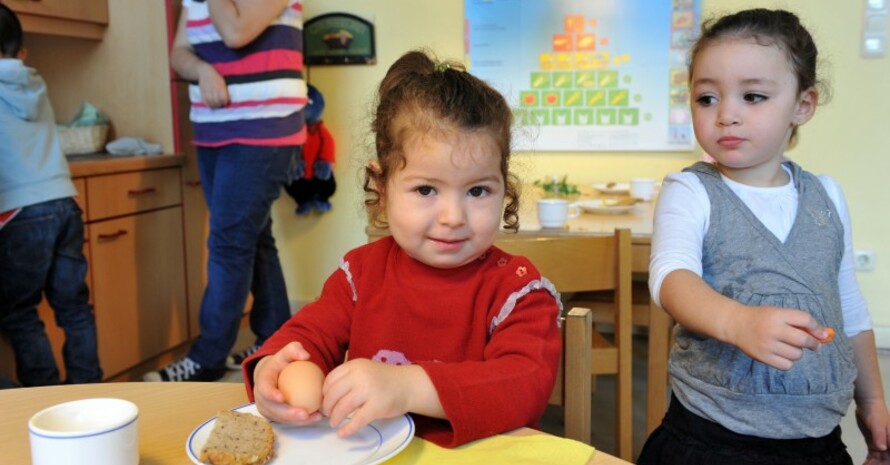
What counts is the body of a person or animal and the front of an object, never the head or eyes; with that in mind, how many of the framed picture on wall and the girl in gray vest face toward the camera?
2

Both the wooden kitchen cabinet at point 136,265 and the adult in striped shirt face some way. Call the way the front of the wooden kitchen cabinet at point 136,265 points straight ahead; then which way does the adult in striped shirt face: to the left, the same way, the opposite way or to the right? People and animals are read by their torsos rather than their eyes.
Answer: to the right

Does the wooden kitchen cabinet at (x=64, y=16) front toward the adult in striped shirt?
yes

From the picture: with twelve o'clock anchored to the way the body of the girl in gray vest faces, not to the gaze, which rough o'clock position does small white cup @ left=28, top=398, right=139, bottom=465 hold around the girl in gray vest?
The small white cup is roughly at 1 o'clock from the girl in gray vest.

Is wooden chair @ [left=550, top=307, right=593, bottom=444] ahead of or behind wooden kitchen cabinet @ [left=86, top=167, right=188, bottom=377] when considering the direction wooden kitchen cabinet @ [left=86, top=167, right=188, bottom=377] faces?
ahead

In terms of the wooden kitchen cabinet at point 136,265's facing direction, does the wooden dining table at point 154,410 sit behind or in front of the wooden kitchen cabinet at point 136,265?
in front

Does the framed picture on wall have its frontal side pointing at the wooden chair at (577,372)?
yes

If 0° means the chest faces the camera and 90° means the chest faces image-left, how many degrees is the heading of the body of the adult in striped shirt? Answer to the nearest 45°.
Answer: approximately 45°
